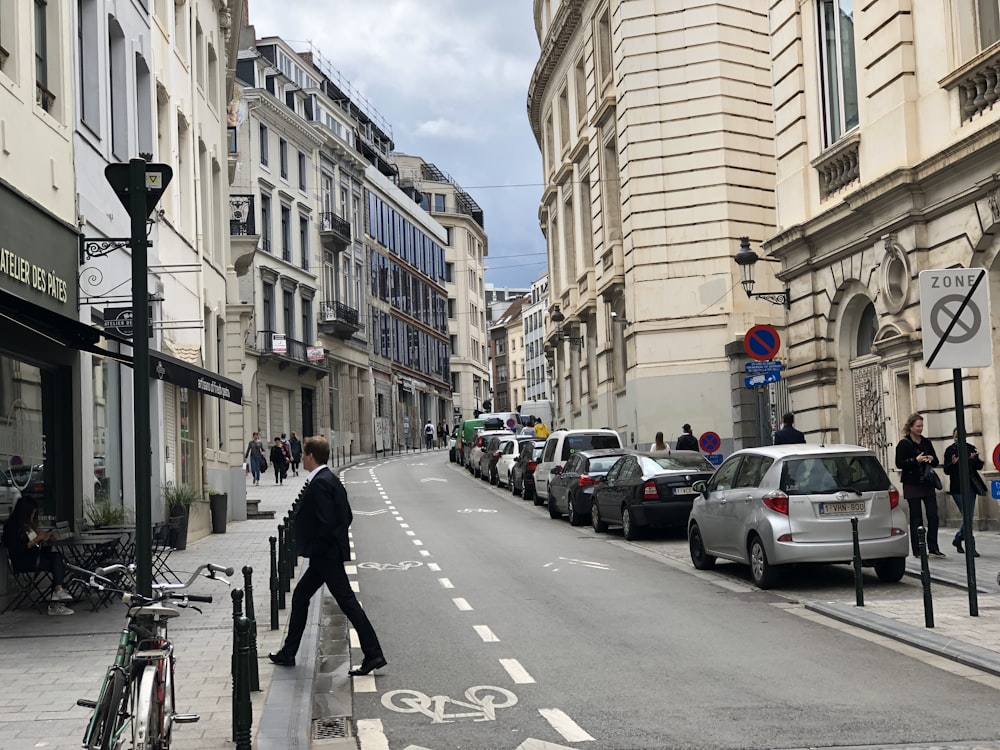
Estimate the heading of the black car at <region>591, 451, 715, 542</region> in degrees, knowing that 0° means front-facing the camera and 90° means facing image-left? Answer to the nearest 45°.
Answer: approximately 135°

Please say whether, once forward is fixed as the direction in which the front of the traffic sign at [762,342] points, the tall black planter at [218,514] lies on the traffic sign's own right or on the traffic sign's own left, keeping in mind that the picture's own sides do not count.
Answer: on the traffic sign's own right

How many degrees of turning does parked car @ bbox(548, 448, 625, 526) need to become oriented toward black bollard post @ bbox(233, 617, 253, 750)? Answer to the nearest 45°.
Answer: approximately 135° to its left

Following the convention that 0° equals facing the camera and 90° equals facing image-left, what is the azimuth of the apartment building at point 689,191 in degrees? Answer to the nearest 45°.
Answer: approximately 45°

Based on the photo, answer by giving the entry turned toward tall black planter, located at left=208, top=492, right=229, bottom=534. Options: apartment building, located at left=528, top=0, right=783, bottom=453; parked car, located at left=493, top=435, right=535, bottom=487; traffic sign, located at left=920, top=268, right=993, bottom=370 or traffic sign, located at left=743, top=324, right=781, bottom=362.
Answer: the apartment building

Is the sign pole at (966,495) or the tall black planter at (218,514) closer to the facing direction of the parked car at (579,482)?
the tall black planter

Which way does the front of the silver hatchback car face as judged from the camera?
facing away from the viewer and to the left of the viewer

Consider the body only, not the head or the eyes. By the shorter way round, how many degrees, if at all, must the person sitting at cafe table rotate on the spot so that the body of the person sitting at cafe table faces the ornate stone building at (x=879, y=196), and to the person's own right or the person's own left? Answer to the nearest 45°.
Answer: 0° — they already face it

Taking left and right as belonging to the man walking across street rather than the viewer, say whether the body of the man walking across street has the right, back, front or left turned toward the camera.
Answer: left

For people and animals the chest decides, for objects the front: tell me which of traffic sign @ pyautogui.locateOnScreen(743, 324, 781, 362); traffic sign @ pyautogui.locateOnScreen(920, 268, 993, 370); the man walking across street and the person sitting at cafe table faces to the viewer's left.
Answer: the man walking across street

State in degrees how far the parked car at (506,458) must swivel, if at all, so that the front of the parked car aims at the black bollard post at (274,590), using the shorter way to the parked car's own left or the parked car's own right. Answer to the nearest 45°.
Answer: approximately 135° to the parked car's own left

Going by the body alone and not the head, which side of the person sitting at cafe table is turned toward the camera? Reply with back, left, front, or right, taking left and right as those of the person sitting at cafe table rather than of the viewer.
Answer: right

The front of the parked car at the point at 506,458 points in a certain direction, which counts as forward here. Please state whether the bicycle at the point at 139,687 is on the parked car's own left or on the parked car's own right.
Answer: on the parked car's own left
